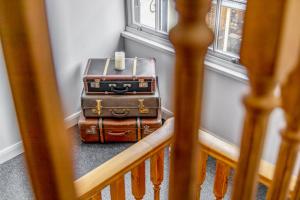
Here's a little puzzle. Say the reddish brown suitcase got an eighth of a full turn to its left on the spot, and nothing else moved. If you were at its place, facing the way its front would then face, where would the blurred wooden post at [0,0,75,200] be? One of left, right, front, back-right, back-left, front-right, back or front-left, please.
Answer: front-right

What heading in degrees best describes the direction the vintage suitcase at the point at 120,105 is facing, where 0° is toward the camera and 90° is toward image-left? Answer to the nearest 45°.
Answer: approximately 0°

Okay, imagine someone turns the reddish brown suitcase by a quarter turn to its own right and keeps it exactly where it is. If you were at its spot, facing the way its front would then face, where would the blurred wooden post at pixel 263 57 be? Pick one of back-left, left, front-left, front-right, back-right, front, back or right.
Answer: left

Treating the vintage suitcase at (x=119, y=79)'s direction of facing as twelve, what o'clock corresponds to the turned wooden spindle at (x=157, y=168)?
The turned wooden spindle is roughly at 12 o'clock from the vintage suitcase.

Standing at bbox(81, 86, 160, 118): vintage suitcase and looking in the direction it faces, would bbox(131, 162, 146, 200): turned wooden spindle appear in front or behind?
in front

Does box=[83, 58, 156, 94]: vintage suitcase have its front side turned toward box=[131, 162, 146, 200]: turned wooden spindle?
yes

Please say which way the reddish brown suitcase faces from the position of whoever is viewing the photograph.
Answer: facing the viewer

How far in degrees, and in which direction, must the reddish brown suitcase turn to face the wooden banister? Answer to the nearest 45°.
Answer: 0° — it already faces it

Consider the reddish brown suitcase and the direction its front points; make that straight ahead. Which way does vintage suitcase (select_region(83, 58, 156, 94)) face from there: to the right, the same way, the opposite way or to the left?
the same way

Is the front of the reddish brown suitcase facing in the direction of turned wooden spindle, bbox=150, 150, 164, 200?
yes

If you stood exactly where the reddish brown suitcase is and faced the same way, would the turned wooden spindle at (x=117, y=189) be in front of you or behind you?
in front

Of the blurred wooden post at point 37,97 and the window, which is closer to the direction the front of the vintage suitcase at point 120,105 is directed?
the blurred wooden post

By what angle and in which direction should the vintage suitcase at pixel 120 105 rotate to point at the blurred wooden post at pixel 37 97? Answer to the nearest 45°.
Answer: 0° — it already faces it

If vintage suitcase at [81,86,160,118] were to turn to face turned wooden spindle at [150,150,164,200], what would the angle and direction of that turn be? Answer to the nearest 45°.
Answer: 0° — it already faces it
